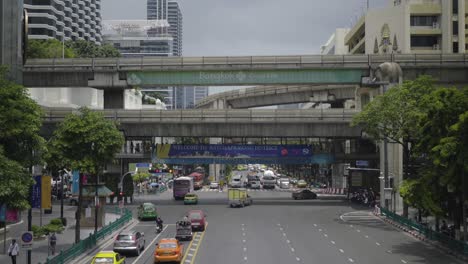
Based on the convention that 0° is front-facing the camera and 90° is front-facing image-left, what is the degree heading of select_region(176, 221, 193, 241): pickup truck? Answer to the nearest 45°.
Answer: approximately 180°

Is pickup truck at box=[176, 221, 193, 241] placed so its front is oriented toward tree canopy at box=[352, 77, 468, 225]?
no

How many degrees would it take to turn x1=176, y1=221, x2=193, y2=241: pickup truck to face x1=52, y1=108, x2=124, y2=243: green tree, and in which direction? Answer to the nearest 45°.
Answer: approximately 135° to its left

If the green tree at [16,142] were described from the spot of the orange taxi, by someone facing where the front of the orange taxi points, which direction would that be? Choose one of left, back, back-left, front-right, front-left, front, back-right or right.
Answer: back-left

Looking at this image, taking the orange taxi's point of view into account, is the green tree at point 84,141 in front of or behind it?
in front

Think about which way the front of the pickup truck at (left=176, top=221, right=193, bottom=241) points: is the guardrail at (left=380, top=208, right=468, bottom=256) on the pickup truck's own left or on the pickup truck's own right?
on the pickup truck's own right

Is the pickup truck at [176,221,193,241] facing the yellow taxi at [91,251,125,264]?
no

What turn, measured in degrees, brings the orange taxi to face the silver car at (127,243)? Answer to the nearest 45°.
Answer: approximately 45° to its left

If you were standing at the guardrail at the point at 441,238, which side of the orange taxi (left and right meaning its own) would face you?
right

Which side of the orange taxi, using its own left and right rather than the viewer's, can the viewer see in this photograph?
back

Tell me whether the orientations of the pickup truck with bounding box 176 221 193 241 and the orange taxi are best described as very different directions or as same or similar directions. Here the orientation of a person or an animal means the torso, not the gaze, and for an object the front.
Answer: same or similar directions

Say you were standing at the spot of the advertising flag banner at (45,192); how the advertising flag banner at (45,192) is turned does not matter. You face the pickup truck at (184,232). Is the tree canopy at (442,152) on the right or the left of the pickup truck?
right

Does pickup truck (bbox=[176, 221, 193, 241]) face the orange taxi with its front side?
no

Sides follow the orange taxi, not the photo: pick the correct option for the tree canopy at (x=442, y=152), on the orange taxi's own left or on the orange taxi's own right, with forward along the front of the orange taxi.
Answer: on the orange taxi's own right

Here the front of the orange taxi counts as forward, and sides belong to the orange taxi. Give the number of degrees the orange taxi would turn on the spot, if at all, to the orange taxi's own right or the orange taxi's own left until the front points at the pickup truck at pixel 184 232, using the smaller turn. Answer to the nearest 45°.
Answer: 0° — it already faces it

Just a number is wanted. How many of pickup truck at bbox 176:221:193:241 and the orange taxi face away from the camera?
2
